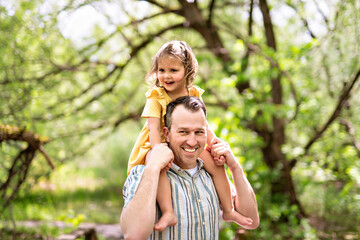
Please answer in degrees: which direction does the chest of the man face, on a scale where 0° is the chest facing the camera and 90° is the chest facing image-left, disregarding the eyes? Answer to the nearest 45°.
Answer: approximately 315°
